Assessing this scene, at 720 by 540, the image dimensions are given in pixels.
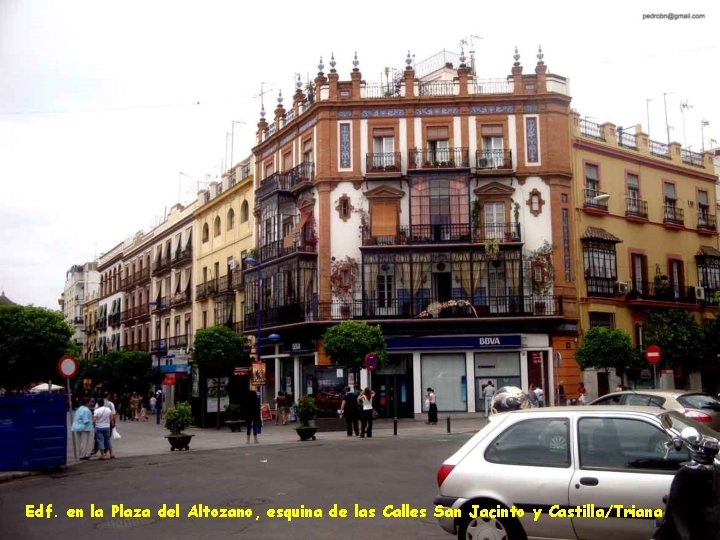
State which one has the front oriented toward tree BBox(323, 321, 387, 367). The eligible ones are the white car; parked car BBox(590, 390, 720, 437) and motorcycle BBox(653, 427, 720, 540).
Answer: the parked car

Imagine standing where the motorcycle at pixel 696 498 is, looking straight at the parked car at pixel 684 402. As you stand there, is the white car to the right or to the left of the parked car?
left

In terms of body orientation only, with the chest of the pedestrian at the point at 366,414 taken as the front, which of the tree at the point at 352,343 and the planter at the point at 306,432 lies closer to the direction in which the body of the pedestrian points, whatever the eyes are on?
the tree

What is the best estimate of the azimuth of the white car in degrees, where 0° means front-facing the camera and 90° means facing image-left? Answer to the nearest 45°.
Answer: approximately 270°

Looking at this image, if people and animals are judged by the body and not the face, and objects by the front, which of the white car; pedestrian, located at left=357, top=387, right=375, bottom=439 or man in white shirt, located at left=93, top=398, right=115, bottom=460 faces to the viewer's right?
the white car

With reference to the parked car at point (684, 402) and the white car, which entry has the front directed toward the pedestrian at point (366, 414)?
the parked car

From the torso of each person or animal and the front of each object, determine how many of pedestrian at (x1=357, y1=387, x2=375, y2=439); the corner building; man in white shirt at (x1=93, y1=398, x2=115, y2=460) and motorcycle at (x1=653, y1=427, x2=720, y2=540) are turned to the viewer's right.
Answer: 0

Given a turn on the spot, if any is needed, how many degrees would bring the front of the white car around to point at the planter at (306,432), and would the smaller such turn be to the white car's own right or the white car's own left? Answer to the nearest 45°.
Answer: approximately 135° to the white car's own left

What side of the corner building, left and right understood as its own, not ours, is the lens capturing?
front

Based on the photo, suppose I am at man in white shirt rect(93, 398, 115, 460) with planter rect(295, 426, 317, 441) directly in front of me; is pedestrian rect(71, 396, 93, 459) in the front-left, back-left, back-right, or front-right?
back-left

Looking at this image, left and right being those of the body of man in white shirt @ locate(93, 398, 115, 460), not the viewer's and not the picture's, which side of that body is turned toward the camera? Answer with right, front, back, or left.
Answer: back

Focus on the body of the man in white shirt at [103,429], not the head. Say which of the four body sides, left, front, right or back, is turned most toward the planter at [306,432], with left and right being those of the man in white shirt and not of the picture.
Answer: right

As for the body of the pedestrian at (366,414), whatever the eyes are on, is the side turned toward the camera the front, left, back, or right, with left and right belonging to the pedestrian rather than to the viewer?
back
